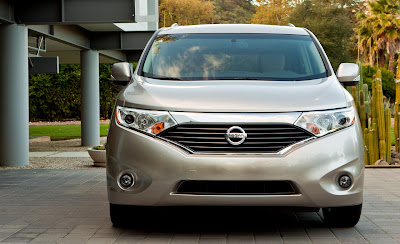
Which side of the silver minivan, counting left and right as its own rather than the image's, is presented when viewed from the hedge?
back

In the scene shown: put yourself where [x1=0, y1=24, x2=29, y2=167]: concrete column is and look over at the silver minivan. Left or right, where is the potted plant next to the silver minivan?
left

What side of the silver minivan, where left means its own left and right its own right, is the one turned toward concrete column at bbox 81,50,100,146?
back

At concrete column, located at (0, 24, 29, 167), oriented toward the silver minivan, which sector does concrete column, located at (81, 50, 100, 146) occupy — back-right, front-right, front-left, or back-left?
back-left

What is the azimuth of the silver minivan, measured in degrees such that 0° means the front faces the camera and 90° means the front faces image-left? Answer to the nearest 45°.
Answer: approximately 0°

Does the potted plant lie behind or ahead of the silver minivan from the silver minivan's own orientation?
behind

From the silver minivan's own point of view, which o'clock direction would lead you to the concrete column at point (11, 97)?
The concrete column is roughly at 5 o'clock from the silver minivan.
